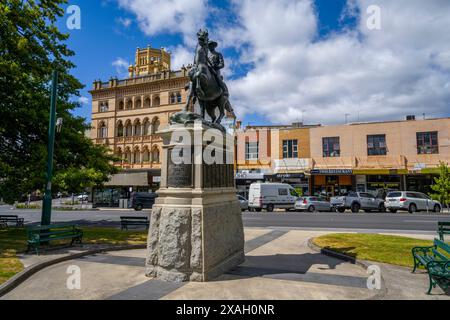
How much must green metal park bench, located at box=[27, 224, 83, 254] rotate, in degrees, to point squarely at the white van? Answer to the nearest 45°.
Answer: approximately 90° to its left

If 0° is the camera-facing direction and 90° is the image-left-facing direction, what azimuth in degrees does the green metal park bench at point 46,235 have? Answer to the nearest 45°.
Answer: approximately 315°

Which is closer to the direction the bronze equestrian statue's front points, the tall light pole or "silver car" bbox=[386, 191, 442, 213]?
the tall light pole

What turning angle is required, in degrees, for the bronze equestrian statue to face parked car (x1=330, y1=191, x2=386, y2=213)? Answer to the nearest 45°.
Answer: approximately 180°

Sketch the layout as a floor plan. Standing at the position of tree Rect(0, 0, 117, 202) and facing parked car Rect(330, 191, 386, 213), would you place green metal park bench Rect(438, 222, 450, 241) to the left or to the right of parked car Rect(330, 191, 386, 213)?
right

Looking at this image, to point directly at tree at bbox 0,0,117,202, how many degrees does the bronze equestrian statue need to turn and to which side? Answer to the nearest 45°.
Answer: approximately 90° to its right

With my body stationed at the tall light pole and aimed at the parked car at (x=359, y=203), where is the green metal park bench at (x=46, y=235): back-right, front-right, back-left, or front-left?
back-right

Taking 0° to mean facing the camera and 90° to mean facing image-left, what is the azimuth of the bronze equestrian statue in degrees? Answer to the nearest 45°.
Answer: approximately 45°

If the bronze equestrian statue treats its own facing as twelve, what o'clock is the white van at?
The white van is roughly at 5 o'clock from the bronze equestrian statue.
